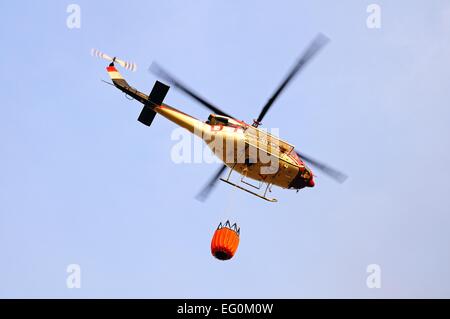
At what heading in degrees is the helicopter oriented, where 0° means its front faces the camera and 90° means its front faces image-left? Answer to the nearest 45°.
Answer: approximately 270°
